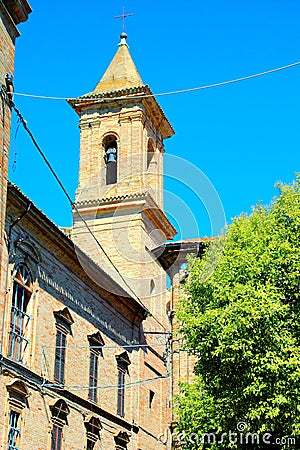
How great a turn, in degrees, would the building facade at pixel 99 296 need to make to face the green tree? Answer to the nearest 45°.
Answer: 0° — it already faces it

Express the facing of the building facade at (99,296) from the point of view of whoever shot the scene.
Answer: facing the viewer and to the right of the viewer
